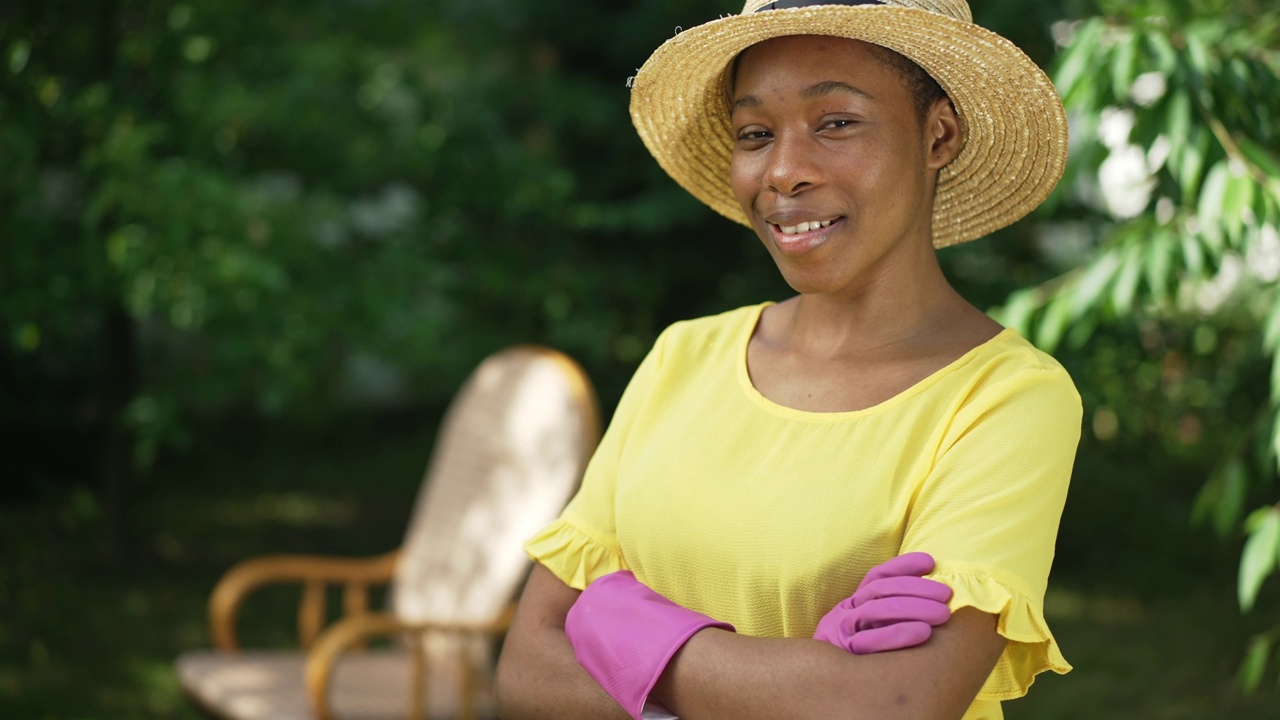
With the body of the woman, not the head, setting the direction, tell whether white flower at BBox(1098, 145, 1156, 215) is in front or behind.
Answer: behind

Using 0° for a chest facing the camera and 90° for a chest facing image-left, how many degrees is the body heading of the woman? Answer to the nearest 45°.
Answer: approximately 45°

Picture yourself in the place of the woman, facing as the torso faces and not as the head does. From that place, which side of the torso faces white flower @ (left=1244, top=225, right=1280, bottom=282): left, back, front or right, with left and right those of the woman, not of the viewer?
back
